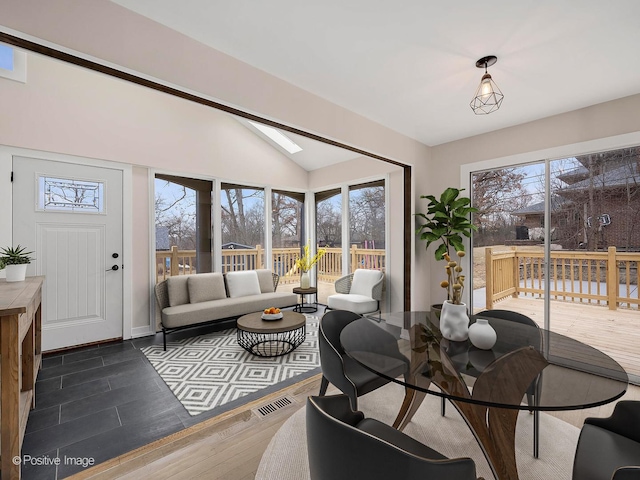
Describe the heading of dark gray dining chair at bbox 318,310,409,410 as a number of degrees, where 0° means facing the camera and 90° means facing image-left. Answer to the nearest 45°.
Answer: approximately 315°

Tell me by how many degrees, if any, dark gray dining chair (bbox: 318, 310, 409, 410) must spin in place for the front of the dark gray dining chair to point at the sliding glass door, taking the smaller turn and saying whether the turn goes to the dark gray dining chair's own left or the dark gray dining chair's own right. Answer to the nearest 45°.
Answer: approximately 90° to the dark gray dining chair's own left

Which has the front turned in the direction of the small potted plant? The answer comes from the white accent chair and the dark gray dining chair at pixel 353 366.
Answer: the white accent chair

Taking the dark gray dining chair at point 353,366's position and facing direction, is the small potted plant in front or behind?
behind

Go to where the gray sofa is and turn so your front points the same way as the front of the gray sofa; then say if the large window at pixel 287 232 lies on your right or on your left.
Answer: on your left

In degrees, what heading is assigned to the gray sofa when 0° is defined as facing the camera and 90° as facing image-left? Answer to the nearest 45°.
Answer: approximately 315°

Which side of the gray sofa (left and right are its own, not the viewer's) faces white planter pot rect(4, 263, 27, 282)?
right

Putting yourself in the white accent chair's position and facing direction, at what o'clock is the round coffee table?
The round coffee table is roughly at 12 o'clock from the white accent chair.

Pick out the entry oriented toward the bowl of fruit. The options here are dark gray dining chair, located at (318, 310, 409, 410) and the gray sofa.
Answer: the gray sofa

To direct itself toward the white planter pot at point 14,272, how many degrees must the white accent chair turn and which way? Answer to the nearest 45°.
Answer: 0° — it already faces it

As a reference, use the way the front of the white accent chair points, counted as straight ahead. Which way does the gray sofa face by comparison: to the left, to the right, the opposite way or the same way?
to the left

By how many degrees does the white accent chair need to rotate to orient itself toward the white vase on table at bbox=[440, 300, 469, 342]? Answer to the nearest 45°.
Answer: approximately 45° to its left
